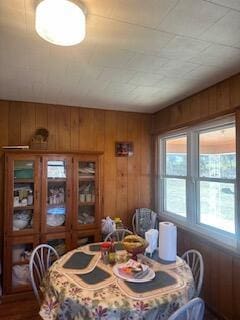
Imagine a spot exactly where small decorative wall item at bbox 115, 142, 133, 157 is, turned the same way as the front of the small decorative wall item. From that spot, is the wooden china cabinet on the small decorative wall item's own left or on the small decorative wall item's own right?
on the small decorative wall item's own right

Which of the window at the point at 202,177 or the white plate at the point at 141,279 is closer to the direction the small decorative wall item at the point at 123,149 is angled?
the white plate

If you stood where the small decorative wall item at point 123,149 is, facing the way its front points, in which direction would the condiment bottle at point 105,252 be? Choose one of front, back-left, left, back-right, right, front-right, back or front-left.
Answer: front

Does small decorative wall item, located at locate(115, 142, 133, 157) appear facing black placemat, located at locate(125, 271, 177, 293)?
yes

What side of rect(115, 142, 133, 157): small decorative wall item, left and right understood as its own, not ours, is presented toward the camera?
front

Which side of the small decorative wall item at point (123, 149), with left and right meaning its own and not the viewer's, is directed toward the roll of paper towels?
front

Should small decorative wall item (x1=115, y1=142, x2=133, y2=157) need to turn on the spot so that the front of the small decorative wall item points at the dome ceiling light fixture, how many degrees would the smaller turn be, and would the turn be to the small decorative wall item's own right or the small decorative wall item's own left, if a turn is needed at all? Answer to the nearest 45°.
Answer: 0° — it already faces it

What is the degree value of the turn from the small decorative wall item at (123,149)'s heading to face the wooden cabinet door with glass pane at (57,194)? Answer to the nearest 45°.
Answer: approximately 45° to its right

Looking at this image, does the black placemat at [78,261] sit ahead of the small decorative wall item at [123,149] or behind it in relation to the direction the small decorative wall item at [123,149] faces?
ahead

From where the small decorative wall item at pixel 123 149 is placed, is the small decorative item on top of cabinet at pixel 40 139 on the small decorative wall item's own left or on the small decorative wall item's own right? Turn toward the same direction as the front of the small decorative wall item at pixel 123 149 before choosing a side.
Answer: on the small decorative wall item's own right

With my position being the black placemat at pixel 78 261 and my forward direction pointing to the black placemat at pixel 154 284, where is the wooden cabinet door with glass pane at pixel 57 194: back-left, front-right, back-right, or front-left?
back-left

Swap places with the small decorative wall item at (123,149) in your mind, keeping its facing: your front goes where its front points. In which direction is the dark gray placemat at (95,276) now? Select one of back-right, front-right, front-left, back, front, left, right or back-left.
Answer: front

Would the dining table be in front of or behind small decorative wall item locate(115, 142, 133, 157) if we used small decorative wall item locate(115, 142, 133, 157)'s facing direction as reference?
in front

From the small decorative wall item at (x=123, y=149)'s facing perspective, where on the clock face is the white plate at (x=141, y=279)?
The white plate is roughly at 12 o'clock from the small decorative wall item.

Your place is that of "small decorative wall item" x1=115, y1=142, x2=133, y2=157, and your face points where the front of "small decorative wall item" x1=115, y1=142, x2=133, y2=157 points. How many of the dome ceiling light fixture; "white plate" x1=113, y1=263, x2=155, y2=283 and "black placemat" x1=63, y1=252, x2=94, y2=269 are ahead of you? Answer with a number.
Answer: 3

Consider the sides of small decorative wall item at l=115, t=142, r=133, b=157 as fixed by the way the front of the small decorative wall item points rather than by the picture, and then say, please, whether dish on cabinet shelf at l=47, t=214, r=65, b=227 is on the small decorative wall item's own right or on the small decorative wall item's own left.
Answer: on the small decorative wall item's own right
